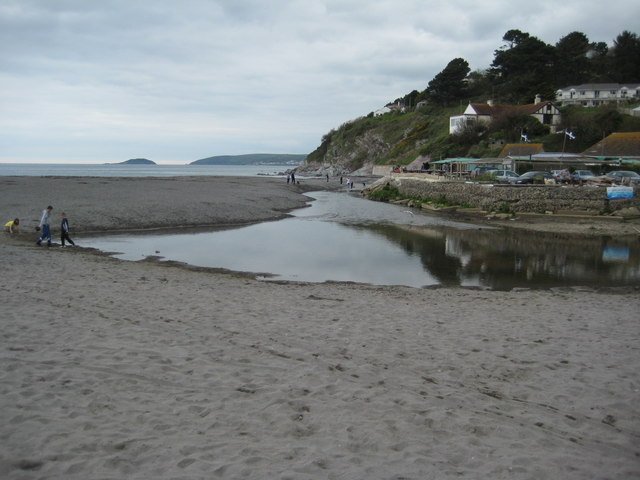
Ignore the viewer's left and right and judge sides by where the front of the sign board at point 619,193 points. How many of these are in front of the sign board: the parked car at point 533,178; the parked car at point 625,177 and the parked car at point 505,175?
0

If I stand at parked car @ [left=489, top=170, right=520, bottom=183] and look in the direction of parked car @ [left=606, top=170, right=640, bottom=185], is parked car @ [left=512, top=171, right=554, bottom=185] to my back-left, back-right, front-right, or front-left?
front-right

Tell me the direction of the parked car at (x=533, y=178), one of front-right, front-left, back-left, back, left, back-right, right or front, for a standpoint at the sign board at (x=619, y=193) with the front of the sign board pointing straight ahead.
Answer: back-right

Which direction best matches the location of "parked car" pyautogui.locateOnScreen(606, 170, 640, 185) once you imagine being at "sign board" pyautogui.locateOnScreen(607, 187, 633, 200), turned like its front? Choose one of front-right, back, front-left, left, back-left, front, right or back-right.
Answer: back

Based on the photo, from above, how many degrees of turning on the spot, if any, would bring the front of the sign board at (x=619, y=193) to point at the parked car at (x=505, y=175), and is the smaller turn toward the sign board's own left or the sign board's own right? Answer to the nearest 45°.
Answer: approximately 135° to the sign board's own right

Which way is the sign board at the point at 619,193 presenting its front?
toward the camera
